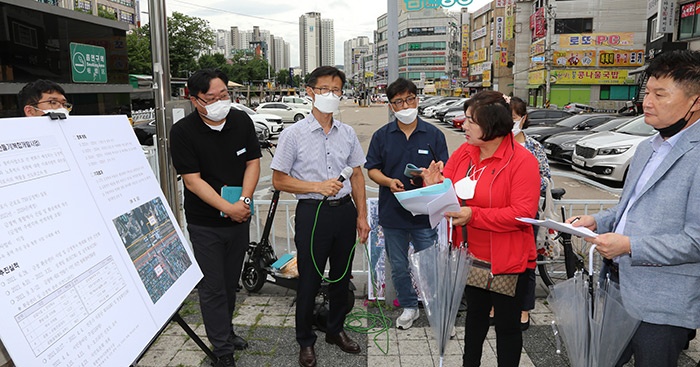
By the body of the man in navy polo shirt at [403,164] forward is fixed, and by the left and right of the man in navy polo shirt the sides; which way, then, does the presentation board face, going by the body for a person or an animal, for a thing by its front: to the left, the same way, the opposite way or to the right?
to the left

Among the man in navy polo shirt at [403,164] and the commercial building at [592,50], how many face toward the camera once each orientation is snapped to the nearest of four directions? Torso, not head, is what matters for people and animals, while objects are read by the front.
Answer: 2

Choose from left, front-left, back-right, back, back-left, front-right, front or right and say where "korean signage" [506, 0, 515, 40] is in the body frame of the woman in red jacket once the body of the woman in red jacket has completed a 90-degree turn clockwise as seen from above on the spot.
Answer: front-right

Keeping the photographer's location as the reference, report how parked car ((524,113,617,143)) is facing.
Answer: facing the viewer and to the left of the viewer

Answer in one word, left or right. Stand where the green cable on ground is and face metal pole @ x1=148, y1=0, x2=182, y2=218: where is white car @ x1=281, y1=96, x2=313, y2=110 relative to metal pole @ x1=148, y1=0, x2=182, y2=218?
right

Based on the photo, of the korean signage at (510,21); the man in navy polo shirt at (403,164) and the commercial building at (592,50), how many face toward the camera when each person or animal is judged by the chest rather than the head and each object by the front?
3

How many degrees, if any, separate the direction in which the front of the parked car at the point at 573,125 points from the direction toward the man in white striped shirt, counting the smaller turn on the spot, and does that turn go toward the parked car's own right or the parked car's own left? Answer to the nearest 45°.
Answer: approximately 45° to the parked car's own left

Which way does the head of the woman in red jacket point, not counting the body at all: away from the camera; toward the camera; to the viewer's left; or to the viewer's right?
to the viewer's left

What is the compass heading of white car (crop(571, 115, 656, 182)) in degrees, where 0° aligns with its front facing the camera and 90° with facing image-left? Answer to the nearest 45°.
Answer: approximately 45°

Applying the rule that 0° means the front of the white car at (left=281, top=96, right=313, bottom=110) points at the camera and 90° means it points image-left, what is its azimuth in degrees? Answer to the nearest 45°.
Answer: approximately 315°
